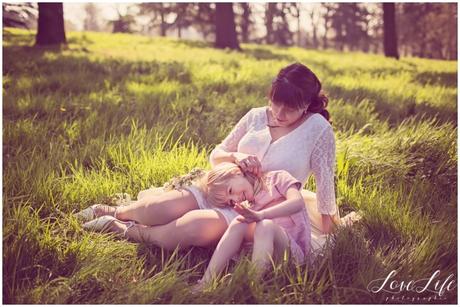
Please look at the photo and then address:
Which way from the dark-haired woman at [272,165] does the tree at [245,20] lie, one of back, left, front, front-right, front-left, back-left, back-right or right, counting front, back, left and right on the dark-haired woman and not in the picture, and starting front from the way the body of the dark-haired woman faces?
back-right

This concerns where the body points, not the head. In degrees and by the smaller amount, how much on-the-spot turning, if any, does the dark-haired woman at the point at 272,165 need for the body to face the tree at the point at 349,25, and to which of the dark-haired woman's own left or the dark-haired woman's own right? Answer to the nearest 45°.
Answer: approximately 135° to the dark-haired woman's own right

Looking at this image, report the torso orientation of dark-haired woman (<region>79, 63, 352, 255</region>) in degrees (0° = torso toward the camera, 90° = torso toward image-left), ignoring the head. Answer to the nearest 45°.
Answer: approximately 45°

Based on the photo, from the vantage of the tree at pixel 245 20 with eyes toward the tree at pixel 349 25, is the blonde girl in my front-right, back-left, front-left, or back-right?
back-right
